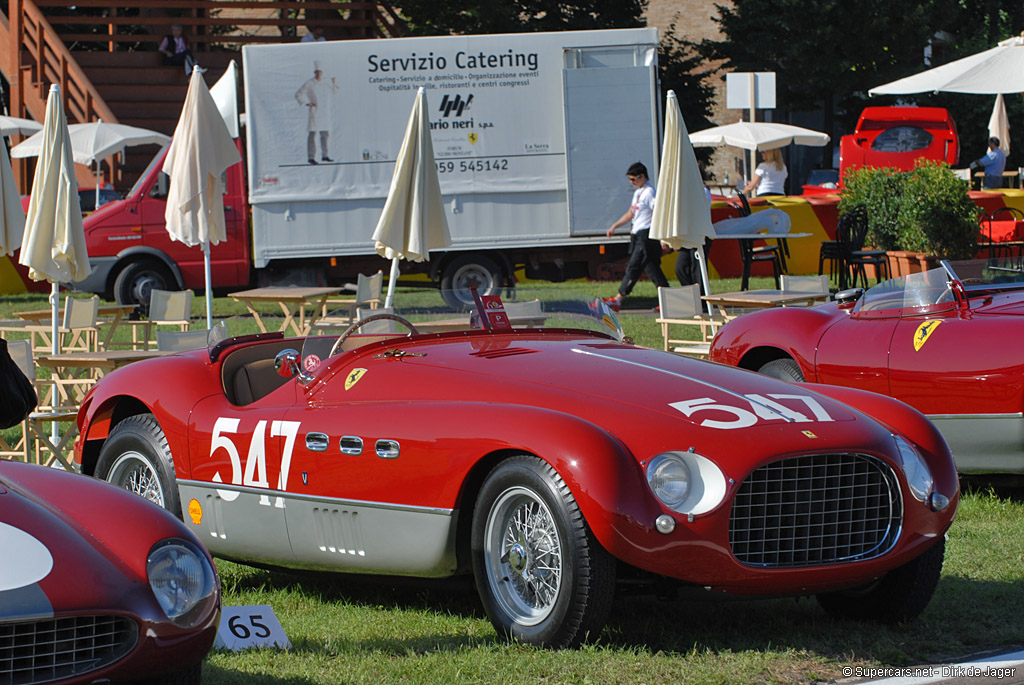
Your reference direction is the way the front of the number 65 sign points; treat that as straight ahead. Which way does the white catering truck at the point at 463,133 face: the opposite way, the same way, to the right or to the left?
to the right

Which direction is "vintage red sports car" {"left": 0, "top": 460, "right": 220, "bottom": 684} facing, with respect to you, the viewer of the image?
facing the viewer and to the right of the viewer

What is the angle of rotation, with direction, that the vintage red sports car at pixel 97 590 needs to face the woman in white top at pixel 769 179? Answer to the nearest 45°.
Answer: approximately 90° to its left

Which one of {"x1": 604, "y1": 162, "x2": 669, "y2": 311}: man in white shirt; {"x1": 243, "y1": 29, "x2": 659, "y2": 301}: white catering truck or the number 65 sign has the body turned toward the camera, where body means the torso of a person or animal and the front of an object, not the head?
the number 65 sign

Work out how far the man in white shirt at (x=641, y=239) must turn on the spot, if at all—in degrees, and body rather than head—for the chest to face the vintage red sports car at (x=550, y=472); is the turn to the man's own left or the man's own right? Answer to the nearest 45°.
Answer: approximately 90° to the man's own left

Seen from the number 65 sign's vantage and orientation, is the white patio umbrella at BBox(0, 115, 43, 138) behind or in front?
behind

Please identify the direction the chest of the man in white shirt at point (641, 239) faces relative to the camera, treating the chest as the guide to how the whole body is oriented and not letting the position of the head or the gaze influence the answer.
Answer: to the viewer's left

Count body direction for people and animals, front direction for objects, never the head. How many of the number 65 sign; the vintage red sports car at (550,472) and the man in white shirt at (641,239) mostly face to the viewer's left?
1

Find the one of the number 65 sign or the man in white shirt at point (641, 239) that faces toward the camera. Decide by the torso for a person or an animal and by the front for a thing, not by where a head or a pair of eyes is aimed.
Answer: the number 65 sign

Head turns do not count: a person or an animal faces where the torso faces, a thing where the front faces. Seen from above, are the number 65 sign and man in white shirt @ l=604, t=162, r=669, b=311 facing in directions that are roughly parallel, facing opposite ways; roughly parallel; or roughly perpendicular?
roughly perpendicular

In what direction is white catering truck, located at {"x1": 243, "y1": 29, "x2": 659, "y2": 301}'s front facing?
to the viewer's left

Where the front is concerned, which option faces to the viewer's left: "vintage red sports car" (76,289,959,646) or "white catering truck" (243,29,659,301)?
the white catering truck

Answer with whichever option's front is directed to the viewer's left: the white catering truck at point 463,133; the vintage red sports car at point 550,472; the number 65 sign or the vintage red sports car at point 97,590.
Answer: the white catering truck

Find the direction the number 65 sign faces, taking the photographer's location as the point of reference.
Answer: facing the viewer

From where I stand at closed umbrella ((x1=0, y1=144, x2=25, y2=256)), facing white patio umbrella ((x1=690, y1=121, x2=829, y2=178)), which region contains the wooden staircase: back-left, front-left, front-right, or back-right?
front-left

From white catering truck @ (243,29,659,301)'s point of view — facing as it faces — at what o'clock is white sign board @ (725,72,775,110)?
The white sign board is roughly at 5 o'clock from the white catering truck.

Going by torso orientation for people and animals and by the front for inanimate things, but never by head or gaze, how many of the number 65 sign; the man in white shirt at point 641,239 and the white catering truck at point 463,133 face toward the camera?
1
